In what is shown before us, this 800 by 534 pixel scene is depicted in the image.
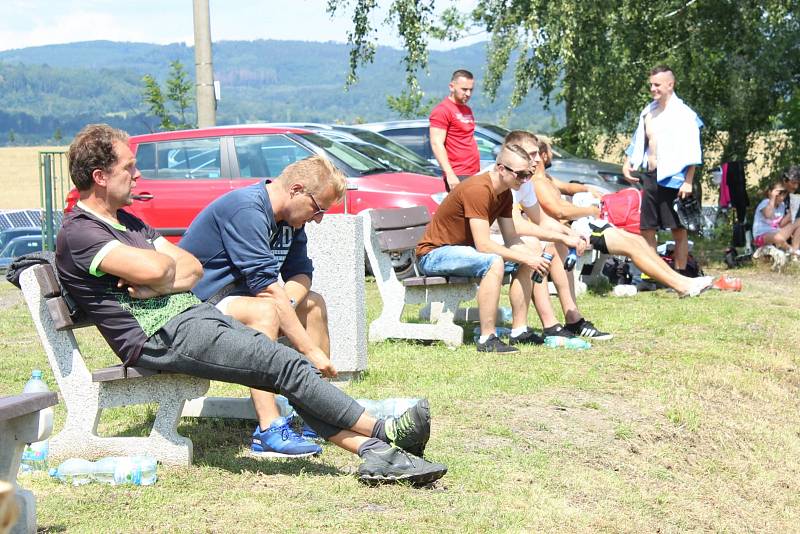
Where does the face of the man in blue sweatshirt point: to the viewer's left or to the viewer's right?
to the viewer's right

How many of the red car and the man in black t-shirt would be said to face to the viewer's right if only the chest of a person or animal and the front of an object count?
2

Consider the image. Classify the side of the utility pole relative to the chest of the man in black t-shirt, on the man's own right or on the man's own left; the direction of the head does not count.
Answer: on the man's own left

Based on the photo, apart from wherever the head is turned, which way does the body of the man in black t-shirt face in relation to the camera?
to the viewer's right

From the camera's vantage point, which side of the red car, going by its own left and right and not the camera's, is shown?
right

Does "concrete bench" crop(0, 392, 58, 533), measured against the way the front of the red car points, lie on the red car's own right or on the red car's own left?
on the red car's own right

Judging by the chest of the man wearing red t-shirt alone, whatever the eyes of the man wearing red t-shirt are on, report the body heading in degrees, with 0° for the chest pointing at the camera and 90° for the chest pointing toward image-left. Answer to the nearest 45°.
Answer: approximately 315°

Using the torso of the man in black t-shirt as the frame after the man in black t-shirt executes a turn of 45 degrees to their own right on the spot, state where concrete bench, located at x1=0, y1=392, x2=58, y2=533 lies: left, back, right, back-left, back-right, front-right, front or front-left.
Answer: right

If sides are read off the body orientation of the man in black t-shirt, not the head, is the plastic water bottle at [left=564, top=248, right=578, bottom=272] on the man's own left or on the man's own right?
on the man's own left

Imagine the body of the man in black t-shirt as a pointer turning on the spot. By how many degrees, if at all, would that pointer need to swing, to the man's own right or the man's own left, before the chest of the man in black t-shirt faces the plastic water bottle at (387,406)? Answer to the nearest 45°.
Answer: approximately 45° to the man's own left

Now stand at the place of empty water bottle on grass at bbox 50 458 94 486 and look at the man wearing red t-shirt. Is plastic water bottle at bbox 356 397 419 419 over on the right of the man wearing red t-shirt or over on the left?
right

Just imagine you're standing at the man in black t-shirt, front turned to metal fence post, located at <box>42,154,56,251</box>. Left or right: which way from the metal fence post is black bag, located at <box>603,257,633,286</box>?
right

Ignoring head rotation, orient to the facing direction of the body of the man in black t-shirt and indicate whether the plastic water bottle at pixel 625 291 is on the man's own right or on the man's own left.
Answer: on the man's own left

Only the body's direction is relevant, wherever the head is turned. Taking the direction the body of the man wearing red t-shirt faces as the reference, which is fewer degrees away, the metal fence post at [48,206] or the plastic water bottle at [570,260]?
the plastic water bottle

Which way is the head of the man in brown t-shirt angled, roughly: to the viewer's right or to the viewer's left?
to the viewer's right
